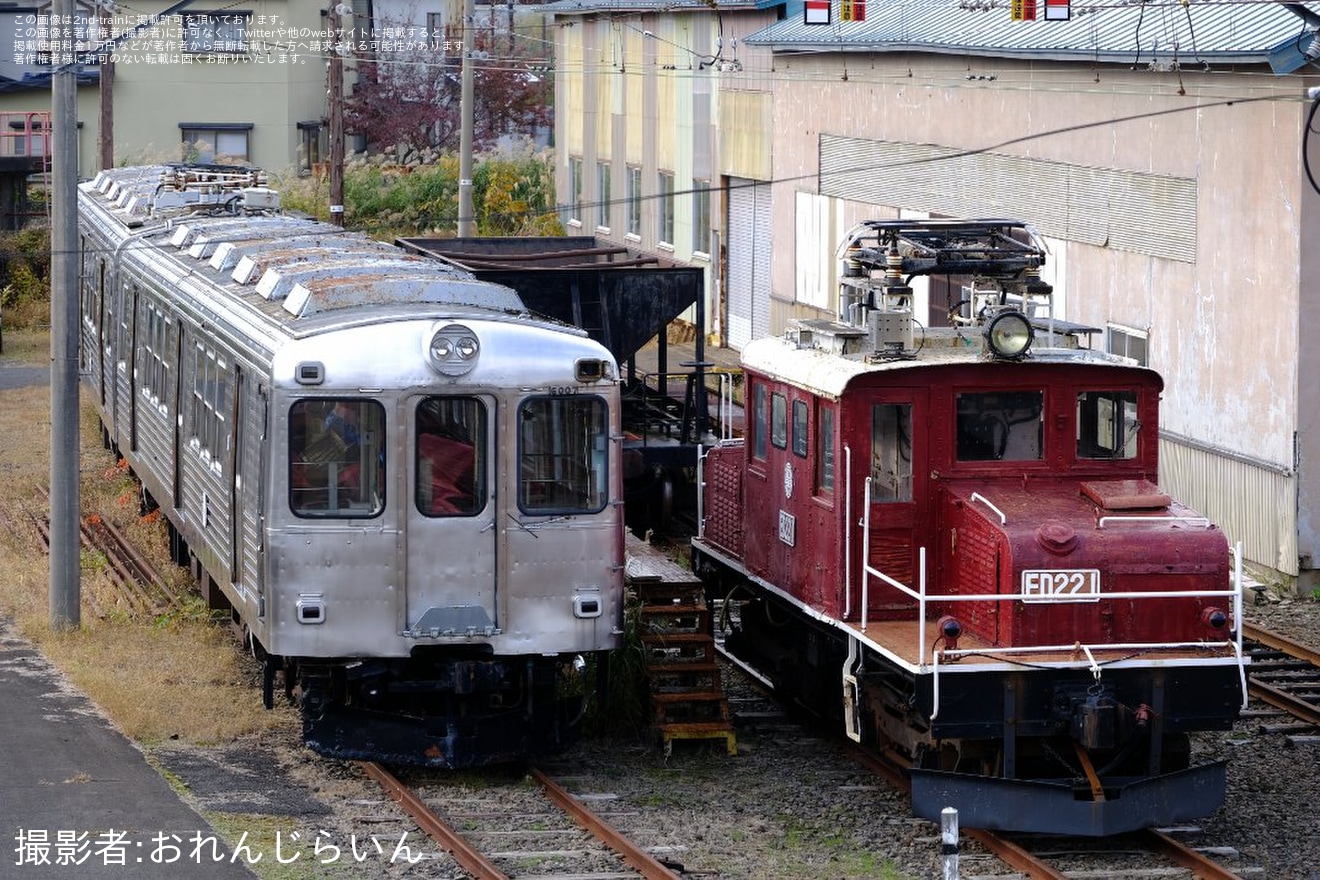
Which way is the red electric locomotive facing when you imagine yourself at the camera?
facing the viewer and to the right of the viewer

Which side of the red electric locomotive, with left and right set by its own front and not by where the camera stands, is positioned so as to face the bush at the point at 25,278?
back

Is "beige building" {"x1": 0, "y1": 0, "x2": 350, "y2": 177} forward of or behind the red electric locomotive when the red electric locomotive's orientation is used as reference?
behind

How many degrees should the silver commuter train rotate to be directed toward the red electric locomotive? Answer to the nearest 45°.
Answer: approximately 45° to its left
